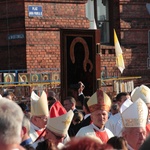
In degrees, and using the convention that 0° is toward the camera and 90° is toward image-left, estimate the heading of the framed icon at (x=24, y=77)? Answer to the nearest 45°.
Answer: approximately 0°

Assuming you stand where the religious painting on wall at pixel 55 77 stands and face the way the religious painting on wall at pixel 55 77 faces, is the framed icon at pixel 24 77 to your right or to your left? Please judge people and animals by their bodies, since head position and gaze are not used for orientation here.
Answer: on your right
